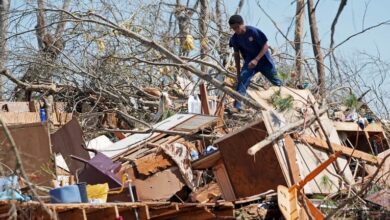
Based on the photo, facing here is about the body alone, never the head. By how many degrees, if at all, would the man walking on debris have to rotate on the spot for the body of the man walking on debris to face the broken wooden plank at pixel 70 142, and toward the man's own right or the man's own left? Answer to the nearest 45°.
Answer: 0° — they already face it

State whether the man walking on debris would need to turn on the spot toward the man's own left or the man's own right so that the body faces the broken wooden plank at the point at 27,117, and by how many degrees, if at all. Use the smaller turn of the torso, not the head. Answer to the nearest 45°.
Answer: approximately 45° to the man's own right

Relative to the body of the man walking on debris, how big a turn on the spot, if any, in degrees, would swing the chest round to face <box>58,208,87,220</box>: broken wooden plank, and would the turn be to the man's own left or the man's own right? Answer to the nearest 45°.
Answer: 0° — they already face it

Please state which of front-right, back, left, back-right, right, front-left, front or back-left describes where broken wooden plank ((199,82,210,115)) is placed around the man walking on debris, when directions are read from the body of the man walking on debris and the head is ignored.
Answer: front-right

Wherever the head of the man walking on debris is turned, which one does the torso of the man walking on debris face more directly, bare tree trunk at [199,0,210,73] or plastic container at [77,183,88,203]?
the plastic container

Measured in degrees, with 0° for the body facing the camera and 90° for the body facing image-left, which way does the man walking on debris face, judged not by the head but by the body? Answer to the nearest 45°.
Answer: approximately 45°

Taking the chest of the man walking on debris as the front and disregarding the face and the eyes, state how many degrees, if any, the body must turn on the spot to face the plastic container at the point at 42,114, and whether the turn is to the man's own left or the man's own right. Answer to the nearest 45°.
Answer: approximately 45° to the man's own right
